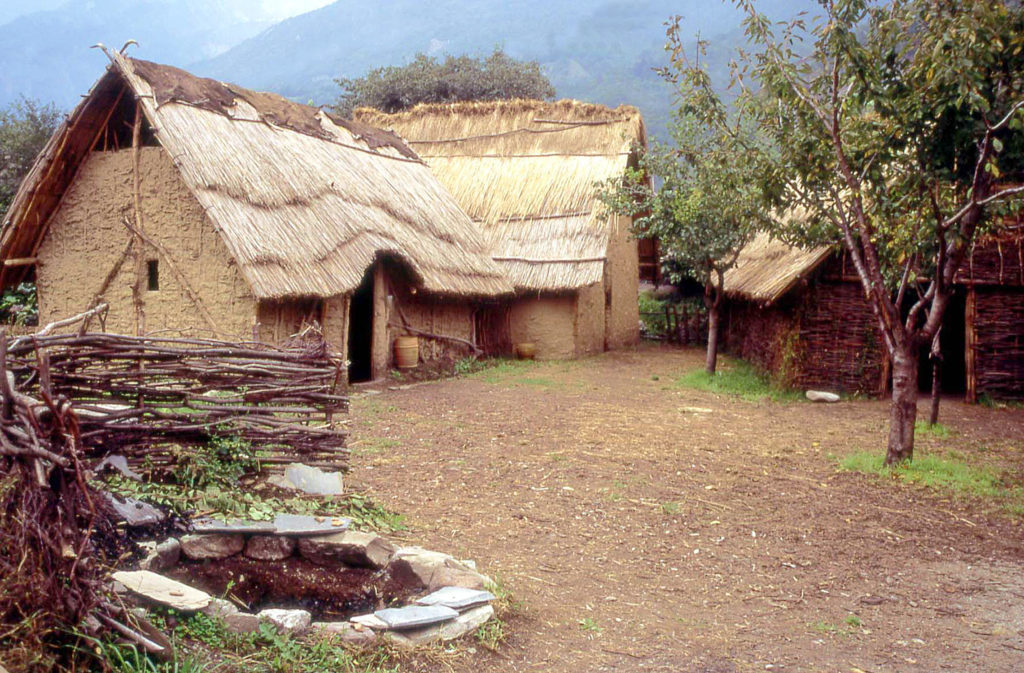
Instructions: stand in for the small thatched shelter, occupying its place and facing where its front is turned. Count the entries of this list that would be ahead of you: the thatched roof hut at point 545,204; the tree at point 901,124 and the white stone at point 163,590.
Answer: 2

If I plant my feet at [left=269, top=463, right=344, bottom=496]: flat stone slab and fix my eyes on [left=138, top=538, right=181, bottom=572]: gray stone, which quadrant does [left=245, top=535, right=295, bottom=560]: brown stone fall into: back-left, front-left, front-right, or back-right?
front-left

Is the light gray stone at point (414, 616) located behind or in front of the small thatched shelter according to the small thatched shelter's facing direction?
in front

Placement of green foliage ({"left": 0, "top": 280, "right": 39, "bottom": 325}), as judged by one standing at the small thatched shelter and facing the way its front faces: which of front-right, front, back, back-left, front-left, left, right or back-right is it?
right

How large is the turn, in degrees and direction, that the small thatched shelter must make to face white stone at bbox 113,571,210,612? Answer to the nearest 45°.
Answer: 0° — it already faces it

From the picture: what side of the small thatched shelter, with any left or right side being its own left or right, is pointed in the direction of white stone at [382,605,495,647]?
front

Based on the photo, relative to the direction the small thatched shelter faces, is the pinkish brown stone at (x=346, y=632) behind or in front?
in front

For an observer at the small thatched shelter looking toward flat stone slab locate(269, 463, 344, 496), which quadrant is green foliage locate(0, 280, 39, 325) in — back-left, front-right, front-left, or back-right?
front-right

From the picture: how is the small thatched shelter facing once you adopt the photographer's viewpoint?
facing the viewer

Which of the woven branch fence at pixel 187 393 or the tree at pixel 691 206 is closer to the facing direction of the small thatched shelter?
the woven branch fence

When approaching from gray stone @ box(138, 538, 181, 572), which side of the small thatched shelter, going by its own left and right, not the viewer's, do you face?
front
